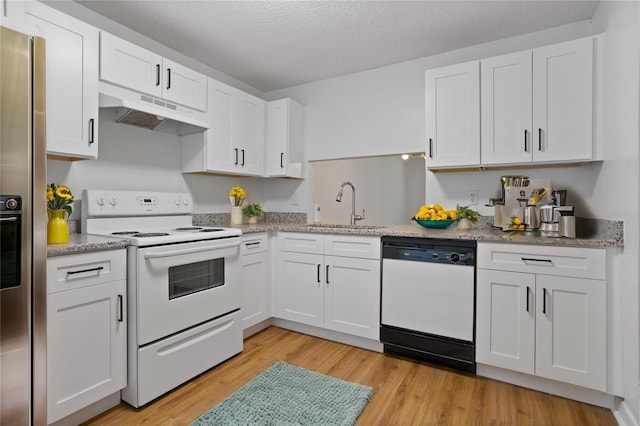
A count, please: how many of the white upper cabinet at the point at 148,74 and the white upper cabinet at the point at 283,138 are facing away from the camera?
0

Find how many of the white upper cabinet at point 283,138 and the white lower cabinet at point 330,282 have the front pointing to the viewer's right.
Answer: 0

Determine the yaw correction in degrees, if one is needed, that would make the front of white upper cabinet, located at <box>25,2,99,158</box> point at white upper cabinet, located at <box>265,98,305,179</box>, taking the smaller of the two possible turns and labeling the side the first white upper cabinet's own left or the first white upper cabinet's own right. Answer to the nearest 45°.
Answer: approximately 45° to the first white upper cabinet's own left

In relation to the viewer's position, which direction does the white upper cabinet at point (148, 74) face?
facing the viewer and to the right of the viewer
